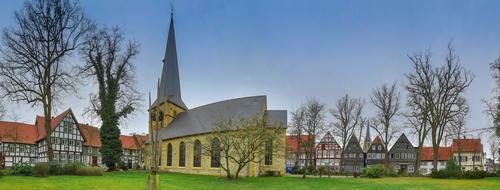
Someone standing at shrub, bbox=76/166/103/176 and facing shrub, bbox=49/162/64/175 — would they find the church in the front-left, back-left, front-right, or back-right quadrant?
back-right

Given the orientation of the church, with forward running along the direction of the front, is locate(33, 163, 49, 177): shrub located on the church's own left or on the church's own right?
on the church's own left

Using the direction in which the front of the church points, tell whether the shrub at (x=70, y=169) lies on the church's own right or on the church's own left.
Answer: on the church's own left

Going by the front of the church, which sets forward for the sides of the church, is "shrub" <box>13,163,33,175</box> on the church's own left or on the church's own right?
on the church's own left

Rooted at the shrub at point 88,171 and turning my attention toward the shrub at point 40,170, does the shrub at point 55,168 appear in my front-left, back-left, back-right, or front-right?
front-right

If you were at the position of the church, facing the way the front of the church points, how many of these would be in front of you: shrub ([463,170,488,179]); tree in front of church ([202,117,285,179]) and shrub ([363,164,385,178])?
0

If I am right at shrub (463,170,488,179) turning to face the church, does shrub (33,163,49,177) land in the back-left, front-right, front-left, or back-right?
front-left

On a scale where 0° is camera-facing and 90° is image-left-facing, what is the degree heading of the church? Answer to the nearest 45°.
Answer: approximately 135°

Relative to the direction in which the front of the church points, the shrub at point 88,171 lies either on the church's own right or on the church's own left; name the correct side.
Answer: on the church's own left

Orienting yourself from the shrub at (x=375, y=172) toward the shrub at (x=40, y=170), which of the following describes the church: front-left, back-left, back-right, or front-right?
front-right

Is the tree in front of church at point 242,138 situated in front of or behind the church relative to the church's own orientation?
behind

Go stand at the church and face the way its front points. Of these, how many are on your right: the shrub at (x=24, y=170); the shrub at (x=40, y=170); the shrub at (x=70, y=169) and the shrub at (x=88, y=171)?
0

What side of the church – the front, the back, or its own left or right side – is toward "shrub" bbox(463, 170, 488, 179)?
back
